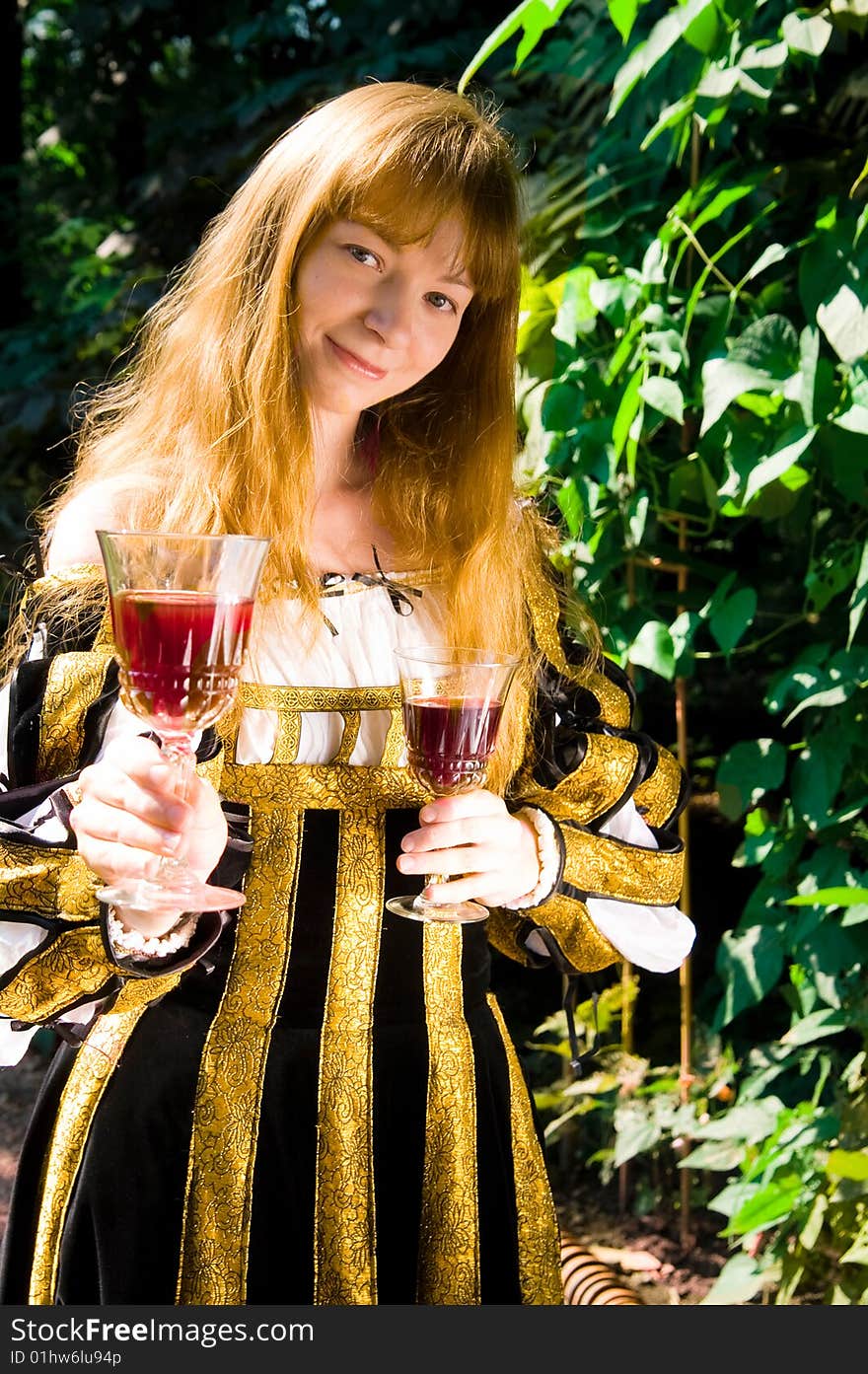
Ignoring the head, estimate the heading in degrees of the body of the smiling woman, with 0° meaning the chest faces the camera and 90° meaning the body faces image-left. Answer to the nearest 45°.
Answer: approximately 0°

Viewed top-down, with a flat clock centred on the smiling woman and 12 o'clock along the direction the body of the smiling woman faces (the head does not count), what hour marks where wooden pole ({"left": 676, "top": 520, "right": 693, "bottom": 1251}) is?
The wooden pole is roughly at 7 o'clock from the smiling woman.

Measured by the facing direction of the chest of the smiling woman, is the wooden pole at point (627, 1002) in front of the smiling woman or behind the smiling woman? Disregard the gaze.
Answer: behind
